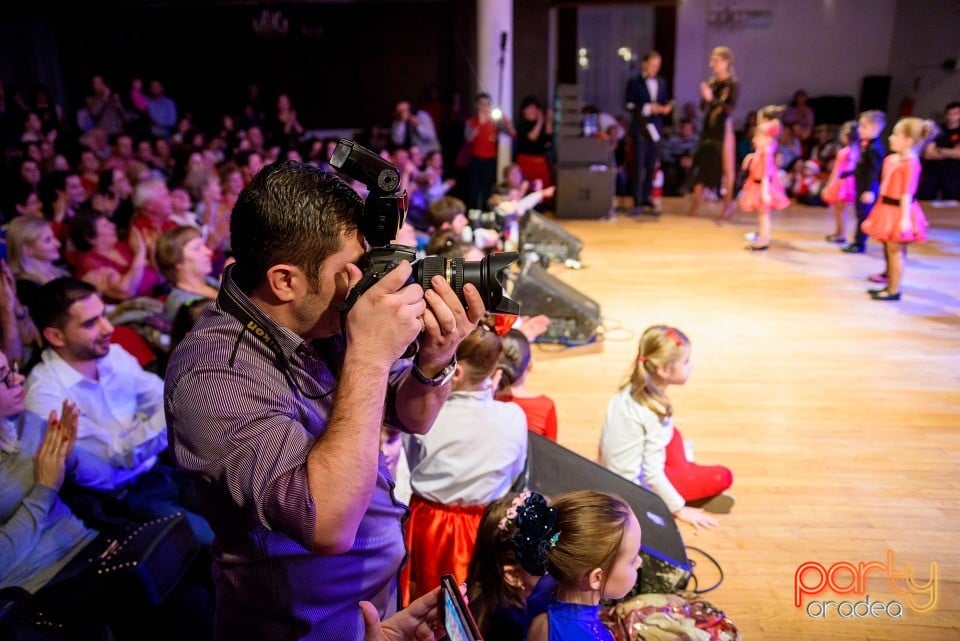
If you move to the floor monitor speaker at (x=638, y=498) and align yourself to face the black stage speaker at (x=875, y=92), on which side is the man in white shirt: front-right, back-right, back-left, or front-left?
back-left

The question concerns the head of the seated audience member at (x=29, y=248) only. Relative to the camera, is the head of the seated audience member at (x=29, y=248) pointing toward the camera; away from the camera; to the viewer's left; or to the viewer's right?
to the viewer's right

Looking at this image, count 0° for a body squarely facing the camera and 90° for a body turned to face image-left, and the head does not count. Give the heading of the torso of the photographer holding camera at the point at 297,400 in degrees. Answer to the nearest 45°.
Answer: approximately 270°

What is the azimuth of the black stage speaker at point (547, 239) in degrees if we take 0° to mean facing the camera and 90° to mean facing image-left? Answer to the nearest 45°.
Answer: approximately 270°

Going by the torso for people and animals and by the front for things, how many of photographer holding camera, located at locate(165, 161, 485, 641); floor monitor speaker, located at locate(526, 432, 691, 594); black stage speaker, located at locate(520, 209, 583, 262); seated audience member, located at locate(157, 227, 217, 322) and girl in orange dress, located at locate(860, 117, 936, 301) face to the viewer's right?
4

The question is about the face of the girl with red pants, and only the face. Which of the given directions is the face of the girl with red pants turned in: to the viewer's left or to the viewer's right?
to the viewer's right

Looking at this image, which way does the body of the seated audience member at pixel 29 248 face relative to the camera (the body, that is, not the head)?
to the viewer's right

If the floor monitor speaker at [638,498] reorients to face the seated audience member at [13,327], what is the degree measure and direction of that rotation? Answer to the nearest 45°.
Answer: approximately 180°

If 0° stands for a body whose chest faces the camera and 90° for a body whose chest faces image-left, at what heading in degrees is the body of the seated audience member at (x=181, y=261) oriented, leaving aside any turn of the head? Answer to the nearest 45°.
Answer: approximately 270°
